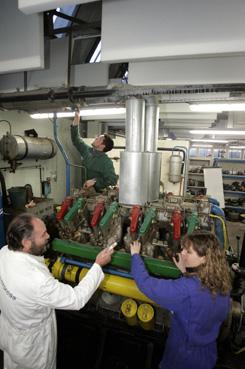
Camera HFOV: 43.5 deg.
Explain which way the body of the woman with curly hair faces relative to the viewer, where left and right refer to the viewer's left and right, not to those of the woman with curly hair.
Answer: facing away from the viewer and to the left of the viewer

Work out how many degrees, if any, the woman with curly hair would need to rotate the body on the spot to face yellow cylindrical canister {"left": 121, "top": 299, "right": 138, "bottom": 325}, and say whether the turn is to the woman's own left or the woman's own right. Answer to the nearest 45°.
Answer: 0° — they already face it

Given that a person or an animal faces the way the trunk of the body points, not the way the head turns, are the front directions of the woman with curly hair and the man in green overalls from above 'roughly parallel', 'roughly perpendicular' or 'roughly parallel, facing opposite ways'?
roughly perpendicular
